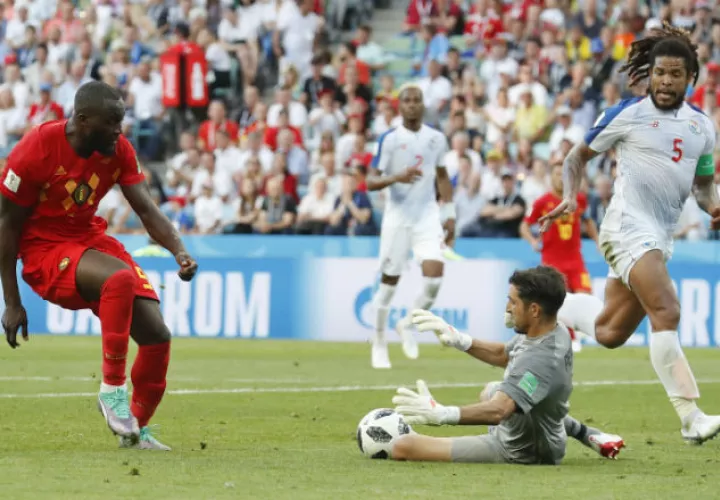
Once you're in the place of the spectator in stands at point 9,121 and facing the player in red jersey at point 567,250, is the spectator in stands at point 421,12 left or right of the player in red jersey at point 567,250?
left

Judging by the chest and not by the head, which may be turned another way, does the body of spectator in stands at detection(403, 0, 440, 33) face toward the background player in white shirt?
yes

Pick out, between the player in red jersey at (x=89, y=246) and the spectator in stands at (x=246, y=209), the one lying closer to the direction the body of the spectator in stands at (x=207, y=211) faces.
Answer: the player in red jersey

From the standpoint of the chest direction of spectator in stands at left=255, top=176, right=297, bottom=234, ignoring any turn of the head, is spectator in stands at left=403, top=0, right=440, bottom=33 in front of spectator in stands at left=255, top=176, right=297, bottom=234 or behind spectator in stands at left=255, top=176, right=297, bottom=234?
behind

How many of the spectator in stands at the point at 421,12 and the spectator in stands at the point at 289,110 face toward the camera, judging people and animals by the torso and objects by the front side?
2

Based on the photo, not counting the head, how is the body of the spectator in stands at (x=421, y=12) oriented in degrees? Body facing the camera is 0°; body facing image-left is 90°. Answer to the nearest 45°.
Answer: approximately 0°

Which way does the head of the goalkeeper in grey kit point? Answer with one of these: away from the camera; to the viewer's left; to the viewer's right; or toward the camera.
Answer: to the viewer's left
